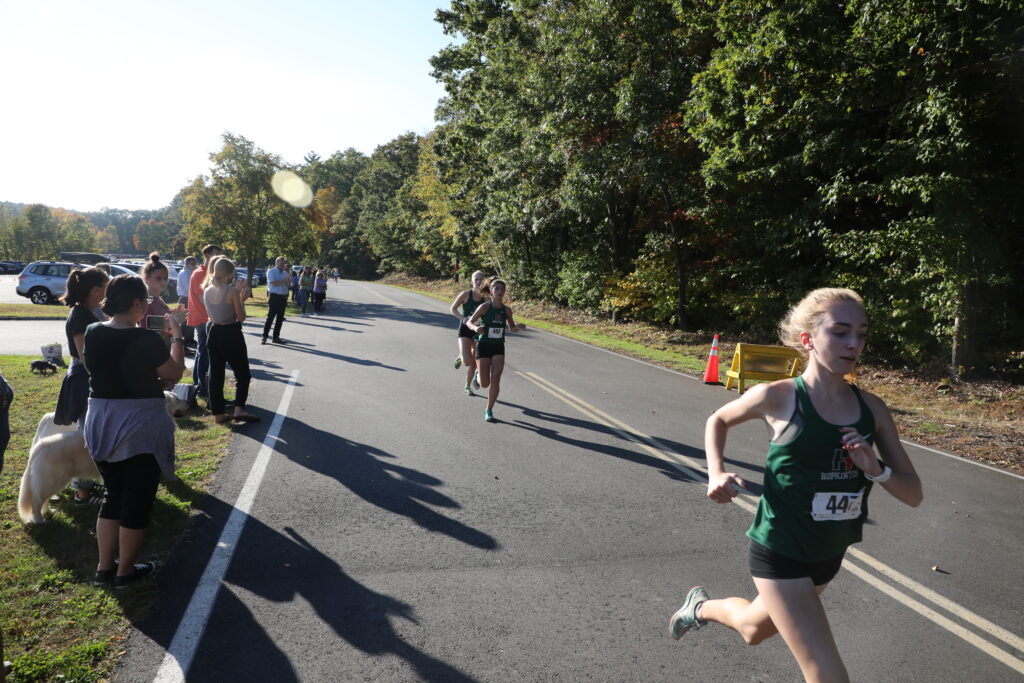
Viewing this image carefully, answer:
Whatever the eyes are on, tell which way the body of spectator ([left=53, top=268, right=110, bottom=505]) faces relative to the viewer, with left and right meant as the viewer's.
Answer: facing to the right of the viewer

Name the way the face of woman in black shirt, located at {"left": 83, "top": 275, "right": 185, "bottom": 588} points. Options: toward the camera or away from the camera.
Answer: away from the camera

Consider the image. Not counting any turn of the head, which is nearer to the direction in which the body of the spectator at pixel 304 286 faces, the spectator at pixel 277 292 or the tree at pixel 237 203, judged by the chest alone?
the spectator

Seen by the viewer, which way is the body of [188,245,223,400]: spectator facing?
to the viewer's right

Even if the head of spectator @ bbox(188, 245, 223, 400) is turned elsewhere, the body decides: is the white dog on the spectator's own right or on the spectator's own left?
on the spectator's own right

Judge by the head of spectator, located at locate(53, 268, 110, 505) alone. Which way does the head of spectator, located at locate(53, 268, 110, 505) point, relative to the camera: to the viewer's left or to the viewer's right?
to the viewer's right

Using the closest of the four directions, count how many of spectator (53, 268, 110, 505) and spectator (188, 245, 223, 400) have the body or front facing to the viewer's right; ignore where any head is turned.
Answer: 2

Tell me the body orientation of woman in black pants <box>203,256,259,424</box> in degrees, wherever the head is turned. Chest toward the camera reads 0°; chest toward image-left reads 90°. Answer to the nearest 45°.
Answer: approximately 225°

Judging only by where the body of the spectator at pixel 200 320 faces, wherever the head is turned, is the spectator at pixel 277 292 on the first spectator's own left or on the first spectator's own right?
on the first spectator's own left

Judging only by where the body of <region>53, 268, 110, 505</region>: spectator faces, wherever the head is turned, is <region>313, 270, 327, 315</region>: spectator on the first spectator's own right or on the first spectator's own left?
on the first spectator's own left
